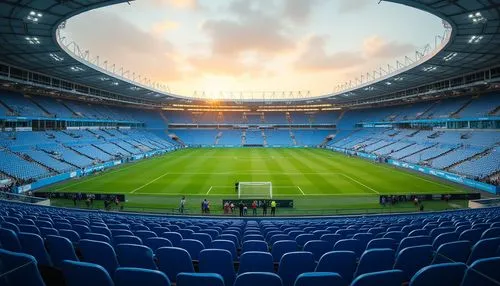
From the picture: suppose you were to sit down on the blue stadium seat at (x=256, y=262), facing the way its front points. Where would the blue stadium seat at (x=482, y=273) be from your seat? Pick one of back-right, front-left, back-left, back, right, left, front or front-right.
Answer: back-right

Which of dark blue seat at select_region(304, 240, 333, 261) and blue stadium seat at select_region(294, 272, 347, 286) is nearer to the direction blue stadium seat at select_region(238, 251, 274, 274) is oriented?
the dark blue seat

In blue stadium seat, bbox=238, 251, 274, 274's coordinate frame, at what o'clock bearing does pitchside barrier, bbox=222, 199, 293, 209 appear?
The pitchside barrier is roughly at 12 o'clock from the blue stadium seat.

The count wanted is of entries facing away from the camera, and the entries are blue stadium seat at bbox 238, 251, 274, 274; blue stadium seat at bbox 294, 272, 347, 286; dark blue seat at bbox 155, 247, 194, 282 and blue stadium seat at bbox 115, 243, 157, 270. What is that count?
4

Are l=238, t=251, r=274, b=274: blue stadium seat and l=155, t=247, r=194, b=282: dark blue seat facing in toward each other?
no

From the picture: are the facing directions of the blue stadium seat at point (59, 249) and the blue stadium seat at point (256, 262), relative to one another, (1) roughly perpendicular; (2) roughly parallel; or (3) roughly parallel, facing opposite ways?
roughly parallel

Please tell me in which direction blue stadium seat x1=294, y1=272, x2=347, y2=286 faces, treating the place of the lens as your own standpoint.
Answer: facing away from the viewer

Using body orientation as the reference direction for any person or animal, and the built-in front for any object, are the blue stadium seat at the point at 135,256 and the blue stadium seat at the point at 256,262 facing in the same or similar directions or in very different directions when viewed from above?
same or similar directions

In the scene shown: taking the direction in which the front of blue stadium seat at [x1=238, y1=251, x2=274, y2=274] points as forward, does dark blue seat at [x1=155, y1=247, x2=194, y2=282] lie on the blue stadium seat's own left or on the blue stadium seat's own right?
on the blue stadium seat's own left

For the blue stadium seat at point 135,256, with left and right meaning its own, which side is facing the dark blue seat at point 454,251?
right

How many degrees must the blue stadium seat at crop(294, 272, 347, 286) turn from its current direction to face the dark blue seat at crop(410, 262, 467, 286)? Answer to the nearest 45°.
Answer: approximately 90° to its right

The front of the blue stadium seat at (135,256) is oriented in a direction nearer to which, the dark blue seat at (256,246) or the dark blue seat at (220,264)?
the dark blue seat at (256,246)

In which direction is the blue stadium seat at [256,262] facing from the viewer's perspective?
away from the camera

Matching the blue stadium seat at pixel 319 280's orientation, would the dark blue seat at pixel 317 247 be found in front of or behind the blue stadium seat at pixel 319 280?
in front

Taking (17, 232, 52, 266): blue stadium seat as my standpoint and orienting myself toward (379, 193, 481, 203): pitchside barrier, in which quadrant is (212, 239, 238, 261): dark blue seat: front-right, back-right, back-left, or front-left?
front-right

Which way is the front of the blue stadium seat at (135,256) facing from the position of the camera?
facing away from the viewer

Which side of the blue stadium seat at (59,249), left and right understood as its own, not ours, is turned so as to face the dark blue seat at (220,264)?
right

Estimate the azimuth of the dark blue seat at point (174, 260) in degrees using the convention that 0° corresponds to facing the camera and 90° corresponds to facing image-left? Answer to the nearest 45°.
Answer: approximately 180°

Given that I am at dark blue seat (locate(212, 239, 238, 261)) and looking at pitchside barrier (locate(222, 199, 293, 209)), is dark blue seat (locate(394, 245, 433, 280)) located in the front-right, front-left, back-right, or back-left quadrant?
back-right
